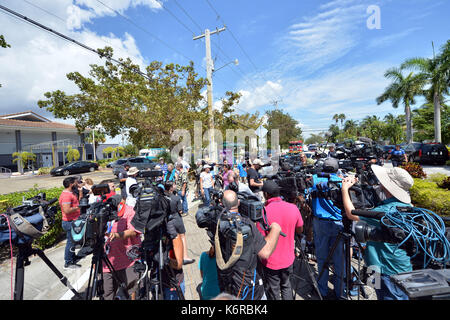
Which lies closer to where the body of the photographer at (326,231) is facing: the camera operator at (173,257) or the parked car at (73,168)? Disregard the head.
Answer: the parked car

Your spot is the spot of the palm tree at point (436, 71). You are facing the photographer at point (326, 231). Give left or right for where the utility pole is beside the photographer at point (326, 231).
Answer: right

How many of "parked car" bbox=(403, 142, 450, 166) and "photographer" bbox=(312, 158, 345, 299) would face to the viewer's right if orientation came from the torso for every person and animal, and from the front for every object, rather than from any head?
0

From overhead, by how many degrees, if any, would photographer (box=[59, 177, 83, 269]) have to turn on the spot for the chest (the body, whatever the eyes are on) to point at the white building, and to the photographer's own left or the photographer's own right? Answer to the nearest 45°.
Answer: approximately 90° to the photographer's own left

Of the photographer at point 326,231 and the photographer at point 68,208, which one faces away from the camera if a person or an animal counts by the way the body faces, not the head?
the photographer at point 326,231

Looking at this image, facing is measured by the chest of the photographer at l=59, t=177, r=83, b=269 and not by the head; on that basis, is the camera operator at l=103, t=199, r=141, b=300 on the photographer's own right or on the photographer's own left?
on the photographer's own right

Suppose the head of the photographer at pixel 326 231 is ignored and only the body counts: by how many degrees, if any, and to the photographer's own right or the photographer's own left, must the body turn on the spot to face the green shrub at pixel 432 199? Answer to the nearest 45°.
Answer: approximately 45° to the photographer's own right

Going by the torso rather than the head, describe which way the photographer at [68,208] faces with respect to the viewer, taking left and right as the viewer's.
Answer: facing to the right of the viewer

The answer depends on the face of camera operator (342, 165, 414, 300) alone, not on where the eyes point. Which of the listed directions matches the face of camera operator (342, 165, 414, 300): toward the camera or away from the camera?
away from the camera

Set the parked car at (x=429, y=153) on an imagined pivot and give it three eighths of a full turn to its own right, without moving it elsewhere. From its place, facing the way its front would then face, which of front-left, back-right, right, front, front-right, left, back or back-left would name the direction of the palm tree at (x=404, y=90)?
left

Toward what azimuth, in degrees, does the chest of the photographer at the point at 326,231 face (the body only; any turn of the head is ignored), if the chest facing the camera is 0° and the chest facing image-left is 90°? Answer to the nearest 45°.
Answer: approximately 180°

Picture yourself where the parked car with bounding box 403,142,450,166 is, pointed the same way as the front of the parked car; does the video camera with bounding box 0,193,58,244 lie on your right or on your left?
on your left

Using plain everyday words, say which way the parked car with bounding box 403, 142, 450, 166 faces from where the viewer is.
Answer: facing away from the viewer and to the left of the viewer
